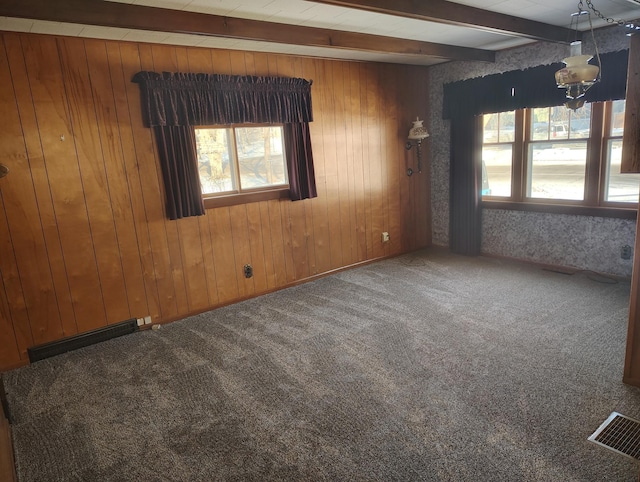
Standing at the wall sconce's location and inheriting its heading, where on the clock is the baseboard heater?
The baseboard heater is roughly at 3 o'clock from the wall sconce.

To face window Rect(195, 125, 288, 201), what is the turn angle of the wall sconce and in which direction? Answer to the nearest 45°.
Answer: approximately 90° to its right

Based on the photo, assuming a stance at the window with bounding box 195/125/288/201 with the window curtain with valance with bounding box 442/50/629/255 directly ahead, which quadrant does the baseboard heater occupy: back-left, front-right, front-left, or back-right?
back-right

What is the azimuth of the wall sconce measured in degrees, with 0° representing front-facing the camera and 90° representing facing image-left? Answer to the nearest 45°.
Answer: approximately 315°

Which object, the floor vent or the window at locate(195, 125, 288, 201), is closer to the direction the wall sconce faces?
the floor vent

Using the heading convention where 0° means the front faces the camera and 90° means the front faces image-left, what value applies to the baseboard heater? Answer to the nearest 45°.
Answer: approximately 315°

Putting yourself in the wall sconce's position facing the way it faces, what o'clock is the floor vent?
The floor vent is roughly at 1 o'clock from the wall sconce.

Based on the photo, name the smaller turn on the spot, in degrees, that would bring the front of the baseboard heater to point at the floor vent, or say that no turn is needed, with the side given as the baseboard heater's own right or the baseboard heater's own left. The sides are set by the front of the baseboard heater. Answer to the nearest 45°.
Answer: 0° — it already faces it

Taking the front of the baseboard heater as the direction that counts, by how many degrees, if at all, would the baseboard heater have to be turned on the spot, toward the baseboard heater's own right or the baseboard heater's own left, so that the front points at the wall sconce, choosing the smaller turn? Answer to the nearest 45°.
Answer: approximately 45° to the baseboard heater's own left
